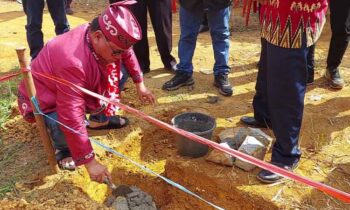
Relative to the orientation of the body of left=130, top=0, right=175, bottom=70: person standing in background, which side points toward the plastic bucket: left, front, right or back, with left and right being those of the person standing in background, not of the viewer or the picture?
front

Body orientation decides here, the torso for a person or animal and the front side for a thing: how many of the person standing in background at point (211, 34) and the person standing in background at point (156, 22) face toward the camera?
2

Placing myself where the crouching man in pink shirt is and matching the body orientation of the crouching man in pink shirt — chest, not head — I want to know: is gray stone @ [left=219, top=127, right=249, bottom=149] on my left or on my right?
on my left

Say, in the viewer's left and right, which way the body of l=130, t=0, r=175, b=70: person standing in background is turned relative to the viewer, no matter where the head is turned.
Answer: facing the viewer

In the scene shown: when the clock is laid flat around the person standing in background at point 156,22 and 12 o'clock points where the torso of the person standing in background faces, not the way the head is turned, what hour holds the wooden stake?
The wooden stake is roughly at 1 o'clock from the person standing in background.

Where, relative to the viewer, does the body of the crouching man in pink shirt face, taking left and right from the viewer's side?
facing the viewer and to the right of the viewer

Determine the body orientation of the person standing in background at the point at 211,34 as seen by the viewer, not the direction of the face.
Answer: toward the camera

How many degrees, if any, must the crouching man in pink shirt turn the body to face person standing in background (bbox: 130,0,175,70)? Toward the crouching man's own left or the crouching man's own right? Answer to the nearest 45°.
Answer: approximately 90° to the crouching man's own left

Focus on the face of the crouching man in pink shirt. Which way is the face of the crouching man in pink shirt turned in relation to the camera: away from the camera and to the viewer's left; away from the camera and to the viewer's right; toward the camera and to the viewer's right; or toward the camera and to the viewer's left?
toward the camera and to the viewer's right
